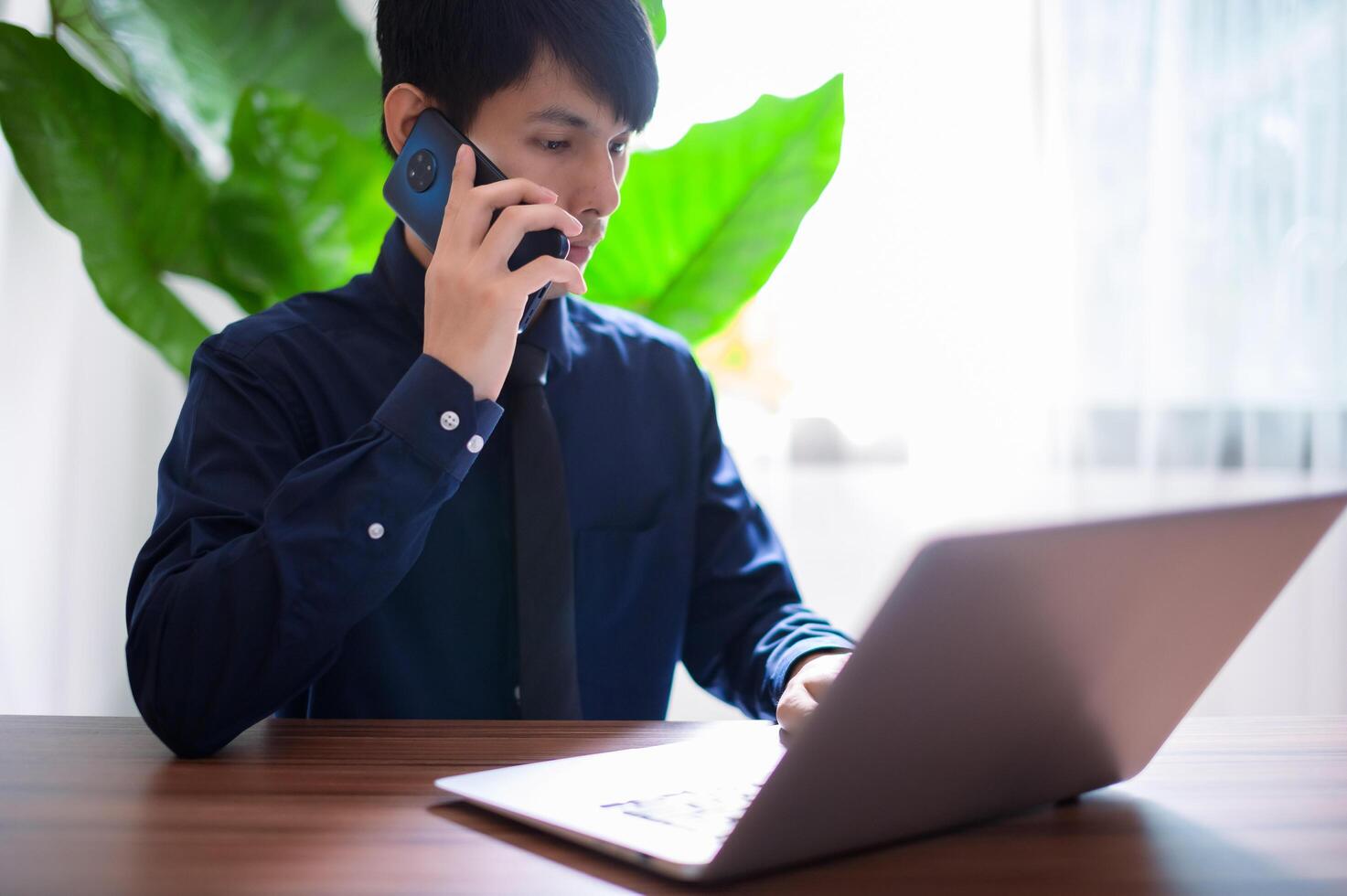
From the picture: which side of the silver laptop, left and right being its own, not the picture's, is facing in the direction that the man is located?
front

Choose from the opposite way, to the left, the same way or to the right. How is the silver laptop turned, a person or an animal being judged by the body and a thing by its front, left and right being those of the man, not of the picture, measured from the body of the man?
the opposite way

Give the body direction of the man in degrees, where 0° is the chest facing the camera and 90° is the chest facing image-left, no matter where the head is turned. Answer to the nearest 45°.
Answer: approximately 315°

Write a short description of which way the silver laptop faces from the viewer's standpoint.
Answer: facing away from the viewer and to the left of the viewer

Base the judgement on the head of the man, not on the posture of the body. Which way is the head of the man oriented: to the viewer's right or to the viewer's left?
to the viewer's right
